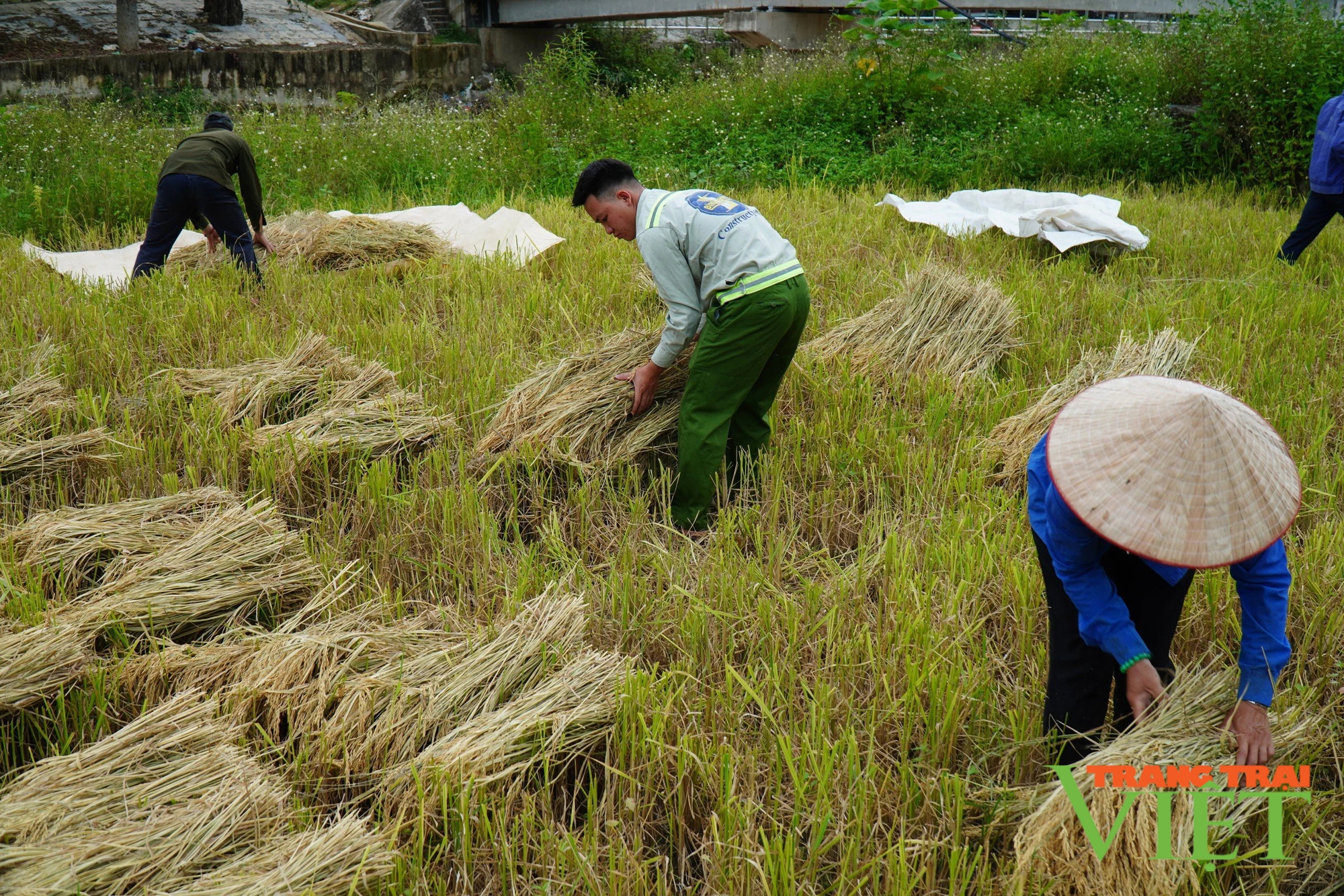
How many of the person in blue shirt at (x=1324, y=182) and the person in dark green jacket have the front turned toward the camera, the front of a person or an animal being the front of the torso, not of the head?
0

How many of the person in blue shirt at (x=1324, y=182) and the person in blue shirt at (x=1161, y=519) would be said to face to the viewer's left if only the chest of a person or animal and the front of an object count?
0

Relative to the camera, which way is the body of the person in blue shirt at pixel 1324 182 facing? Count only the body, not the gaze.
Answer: to the viewer's right

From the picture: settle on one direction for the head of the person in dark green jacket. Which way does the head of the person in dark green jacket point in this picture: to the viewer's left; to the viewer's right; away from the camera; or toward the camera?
away from the camera

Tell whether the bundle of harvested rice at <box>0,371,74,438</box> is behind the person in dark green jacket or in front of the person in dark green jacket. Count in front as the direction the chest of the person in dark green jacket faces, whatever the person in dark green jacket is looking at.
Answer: behind

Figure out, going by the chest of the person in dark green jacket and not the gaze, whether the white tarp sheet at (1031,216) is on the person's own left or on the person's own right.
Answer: on the person's own right

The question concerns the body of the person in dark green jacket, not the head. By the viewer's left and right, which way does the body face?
facing away from the viewer and to the right of the viewer

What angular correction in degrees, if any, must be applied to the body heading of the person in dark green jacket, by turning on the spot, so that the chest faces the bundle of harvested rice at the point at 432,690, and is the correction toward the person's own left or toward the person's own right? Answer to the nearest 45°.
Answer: approximately 135° to the person's own right

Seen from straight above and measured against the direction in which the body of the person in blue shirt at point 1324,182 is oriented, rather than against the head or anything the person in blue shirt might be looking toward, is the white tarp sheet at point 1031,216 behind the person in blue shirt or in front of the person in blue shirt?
behind
